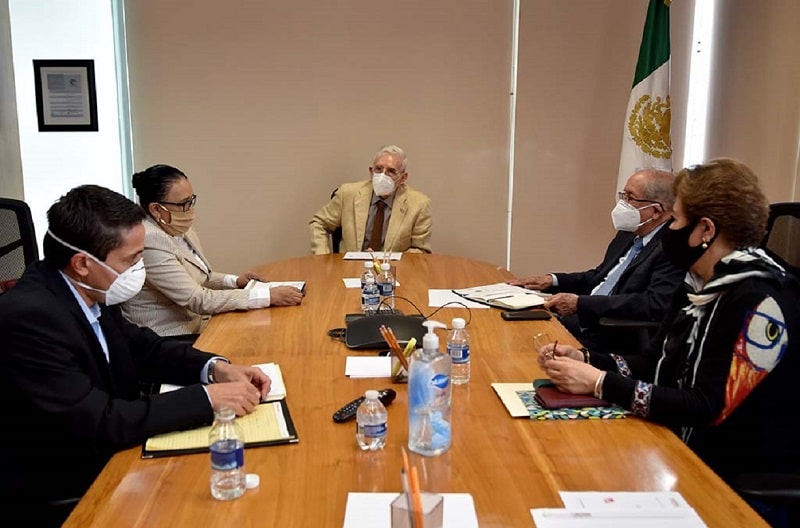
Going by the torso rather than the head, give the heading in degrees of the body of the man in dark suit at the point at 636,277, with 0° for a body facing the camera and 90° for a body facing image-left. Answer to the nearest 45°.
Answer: approximately 45°

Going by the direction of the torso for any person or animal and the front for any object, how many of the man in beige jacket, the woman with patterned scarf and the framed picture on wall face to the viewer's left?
1

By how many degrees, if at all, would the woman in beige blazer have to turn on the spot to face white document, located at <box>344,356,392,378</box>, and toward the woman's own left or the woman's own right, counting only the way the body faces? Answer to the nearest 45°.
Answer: approximately 45° to the woman's own right

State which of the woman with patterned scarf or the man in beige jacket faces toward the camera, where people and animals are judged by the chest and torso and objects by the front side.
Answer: the man in beige jacket

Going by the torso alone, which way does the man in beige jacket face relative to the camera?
toward the camera

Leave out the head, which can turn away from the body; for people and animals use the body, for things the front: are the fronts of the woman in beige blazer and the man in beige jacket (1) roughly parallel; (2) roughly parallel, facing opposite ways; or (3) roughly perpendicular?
roughly perpendicular

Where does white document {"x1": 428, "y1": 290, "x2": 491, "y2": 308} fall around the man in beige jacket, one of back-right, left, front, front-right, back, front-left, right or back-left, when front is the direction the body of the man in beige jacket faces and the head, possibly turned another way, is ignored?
front

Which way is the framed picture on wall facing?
toward the camera

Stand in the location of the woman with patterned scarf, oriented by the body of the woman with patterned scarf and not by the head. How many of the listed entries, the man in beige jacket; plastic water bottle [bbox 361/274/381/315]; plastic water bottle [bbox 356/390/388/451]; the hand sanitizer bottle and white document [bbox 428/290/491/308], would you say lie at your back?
0

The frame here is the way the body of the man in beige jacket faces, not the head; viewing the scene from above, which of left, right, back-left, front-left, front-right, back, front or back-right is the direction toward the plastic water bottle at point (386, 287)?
front

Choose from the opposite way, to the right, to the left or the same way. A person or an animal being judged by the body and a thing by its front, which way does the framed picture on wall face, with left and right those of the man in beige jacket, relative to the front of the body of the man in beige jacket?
the same way

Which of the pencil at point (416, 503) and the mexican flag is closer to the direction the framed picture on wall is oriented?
the pencil

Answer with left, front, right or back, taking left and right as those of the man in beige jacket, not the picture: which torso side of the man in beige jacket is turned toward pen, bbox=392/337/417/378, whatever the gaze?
front

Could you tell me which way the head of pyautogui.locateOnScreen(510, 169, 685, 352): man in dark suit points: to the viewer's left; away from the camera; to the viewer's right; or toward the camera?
to the viewer's left

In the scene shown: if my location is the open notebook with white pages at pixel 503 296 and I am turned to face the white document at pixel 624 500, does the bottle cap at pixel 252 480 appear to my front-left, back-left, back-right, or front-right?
front-right

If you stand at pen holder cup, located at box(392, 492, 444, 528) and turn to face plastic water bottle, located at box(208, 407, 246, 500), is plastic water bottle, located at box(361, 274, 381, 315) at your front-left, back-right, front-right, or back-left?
front-right

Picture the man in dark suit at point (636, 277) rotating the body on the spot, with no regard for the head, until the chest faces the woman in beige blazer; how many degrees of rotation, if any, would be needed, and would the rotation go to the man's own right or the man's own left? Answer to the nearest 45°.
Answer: approximately 45° to the man's own right

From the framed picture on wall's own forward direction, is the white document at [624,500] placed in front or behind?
in front

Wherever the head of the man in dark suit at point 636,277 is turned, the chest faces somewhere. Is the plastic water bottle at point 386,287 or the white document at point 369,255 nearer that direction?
the plastic water bottle

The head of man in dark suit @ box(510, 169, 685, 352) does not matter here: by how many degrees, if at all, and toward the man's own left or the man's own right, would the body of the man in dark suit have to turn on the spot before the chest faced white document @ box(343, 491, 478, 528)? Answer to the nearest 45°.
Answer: approximately 45° to the man's own left

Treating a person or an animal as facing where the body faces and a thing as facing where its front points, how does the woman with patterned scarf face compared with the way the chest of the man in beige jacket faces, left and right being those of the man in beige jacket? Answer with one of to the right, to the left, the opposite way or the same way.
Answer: to the right

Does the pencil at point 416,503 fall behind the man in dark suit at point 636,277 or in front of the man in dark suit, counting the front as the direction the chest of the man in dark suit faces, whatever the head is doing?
in front

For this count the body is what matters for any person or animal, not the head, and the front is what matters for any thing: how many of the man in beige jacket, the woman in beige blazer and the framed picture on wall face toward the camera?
2
